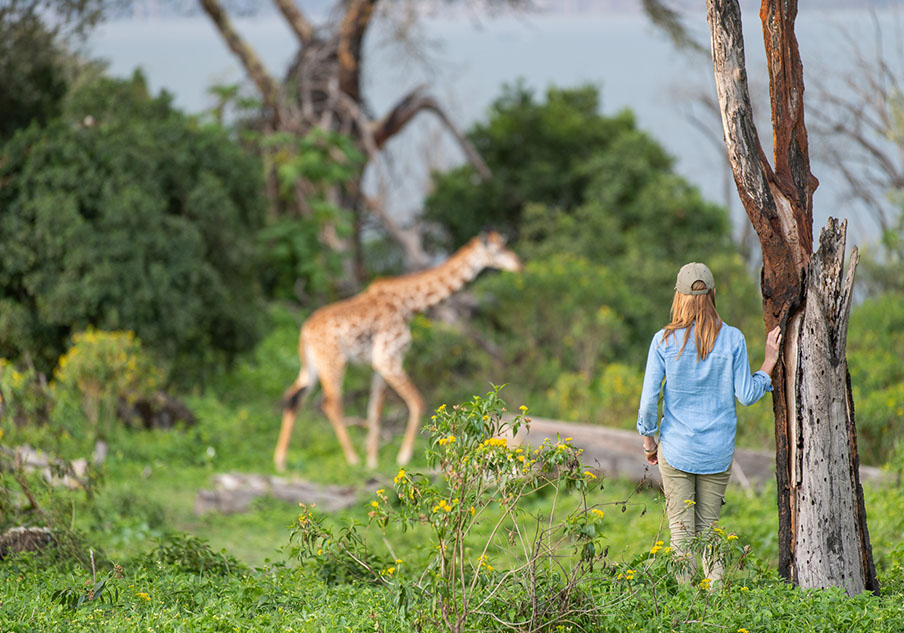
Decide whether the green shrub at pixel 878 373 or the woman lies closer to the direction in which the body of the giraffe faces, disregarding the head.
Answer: the green shrub

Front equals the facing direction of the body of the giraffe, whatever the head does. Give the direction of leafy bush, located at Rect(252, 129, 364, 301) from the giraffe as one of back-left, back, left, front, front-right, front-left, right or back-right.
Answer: left

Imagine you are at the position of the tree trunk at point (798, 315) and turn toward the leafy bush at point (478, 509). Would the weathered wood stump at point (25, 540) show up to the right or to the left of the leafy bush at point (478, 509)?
right

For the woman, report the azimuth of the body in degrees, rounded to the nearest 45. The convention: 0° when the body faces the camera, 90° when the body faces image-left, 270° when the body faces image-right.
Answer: approximately 180°

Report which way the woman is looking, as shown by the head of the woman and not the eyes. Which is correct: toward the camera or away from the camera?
away from the camera

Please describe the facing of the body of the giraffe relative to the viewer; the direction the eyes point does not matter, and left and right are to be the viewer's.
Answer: facing to the right of the viewer

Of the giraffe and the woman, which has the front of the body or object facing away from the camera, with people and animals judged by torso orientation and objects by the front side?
the woman

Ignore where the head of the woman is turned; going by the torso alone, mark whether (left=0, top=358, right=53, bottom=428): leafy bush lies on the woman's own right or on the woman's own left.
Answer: on the woman's own left

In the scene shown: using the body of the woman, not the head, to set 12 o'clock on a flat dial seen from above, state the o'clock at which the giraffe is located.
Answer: The giraffe is roughly at 11 o'clock from the woman.

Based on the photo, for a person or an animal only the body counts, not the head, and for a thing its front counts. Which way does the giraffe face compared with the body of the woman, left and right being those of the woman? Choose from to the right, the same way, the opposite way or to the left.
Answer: to the right

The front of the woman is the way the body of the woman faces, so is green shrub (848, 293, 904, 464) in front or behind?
in front

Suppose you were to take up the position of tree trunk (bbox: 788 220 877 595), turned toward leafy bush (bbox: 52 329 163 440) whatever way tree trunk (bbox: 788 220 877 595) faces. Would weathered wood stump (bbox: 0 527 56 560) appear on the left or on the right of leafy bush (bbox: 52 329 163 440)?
left

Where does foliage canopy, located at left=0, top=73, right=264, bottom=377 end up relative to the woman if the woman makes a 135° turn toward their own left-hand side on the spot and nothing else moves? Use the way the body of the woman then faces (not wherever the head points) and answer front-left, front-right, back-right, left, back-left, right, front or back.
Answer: right

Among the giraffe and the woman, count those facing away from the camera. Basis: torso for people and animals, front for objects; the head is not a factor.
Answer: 1

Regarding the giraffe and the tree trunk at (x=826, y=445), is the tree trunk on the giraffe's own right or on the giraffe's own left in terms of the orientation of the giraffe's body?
on the giraffe's own right
